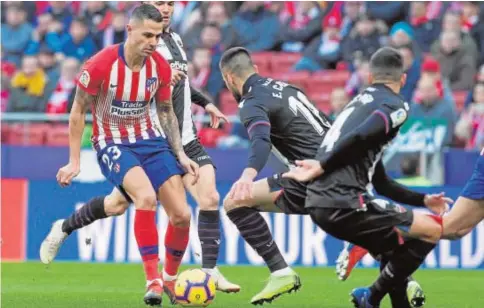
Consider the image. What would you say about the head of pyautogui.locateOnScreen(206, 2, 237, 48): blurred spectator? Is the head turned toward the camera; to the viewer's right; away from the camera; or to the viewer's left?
toward the camera

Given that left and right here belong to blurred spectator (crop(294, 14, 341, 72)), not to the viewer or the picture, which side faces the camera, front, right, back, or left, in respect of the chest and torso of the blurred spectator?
front

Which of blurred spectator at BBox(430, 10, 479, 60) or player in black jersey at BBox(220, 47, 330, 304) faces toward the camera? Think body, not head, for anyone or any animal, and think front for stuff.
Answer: the blurred spectator

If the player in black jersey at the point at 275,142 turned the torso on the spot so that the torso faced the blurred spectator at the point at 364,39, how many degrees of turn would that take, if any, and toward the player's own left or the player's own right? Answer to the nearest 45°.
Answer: approximately 45° to the player's own right

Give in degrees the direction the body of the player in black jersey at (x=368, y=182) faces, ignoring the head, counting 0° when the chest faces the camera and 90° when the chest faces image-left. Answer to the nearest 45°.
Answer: approximately 225°

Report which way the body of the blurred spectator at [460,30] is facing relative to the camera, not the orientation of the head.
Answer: toward the camera

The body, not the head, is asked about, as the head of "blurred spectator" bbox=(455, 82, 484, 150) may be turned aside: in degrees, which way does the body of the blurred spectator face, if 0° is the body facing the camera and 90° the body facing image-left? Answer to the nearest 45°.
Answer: approximately 0°

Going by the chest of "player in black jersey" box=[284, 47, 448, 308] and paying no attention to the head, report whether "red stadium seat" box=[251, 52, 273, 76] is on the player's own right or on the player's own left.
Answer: on the player's own left

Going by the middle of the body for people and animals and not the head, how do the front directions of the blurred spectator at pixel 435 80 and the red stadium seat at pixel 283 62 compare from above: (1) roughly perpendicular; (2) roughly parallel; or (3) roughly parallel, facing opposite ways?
roughly parallel

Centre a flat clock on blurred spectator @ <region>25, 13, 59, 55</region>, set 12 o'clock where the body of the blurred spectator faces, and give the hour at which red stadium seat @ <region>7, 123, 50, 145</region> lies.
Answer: The red stadium seat is roughly at 12 o'clock from the blurred spectator.

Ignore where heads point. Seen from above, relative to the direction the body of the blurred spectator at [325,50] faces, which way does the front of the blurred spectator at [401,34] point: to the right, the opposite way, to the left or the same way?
the same way

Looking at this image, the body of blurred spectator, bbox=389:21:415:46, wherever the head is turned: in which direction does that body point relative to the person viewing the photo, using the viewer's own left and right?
facing the viewer

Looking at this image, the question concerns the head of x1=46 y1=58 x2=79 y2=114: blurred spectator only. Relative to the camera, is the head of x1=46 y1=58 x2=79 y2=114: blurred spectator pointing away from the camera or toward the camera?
toward the camera
